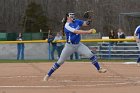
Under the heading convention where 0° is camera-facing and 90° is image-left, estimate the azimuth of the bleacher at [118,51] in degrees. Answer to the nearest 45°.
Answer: approximately 0°
